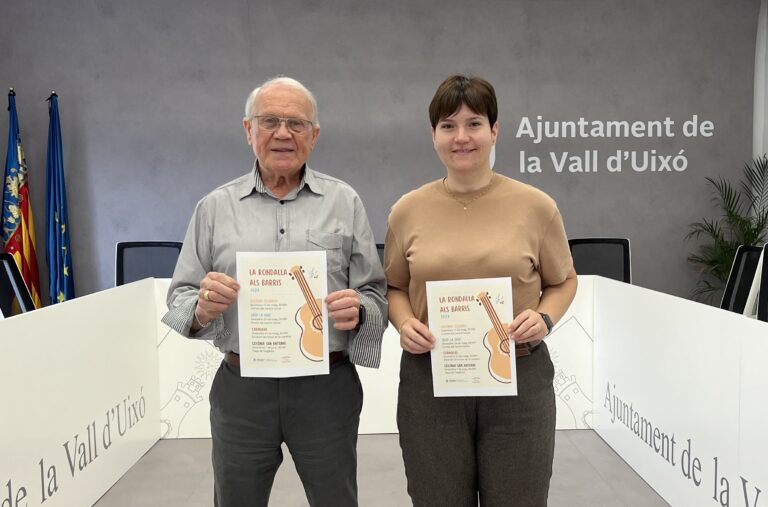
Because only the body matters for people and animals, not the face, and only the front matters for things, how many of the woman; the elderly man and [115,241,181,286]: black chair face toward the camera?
3

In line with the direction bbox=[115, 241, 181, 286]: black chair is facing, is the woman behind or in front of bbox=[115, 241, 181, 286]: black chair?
in front

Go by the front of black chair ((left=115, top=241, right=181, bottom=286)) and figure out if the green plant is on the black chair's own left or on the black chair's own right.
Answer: on the black chair's own left

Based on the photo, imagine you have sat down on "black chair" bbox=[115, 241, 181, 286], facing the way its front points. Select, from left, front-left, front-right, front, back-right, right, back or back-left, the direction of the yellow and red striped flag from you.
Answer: back-right

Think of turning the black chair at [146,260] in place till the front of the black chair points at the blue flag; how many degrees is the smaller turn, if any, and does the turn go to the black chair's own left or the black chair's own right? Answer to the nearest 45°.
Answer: approximately 135° to the black chair's own right

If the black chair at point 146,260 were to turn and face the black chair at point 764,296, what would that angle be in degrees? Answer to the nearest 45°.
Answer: approximately 45° to its left

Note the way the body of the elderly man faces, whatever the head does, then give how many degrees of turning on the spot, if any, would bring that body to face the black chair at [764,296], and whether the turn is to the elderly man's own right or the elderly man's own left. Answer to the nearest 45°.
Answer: approximately 90° to the elderly man's own left

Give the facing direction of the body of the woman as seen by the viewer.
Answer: toward the camera

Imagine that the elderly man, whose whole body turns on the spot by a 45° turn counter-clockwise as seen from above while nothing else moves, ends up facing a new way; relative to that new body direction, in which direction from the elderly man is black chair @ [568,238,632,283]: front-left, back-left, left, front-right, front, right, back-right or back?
left

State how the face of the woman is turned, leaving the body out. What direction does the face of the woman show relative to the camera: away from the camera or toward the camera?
toward the camera

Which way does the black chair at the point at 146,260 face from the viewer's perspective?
toward the camera

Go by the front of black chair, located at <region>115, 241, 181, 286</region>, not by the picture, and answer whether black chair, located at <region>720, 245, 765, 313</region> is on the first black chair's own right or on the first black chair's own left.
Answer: on the first black chair's own left
